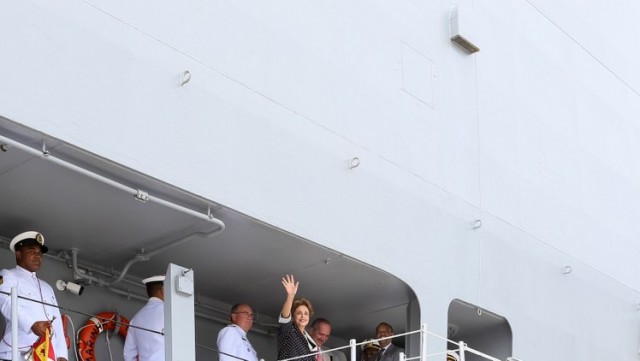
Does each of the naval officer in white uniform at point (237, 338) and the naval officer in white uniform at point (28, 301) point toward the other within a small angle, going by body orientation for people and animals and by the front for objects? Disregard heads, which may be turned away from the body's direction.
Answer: no

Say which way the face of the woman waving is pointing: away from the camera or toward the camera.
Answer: toward the camera

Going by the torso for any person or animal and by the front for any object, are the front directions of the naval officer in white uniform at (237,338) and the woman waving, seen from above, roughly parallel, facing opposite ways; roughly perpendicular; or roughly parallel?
roughly parallel

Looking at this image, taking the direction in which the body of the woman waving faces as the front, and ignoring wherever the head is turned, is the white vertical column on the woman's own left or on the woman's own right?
on the woman's own right

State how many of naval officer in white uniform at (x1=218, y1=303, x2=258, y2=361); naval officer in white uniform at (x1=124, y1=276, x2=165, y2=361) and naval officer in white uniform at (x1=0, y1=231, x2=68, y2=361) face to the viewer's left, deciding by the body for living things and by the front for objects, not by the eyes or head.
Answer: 0

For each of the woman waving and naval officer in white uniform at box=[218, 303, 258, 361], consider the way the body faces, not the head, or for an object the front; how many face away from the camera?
0

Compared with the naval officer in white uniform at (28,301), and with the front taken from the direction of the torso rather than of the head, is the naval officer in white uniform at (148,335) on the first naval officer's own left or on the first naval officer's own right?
on the first naval officer's own left

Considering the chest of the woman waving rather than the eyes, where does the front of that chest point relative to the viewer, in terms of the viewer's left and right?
facing the viewer and to the right of the viewer

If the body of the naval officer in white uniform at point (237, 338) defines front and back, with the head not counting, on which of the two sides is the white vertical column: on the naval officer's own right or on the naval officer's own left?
on the naval officer's own right
